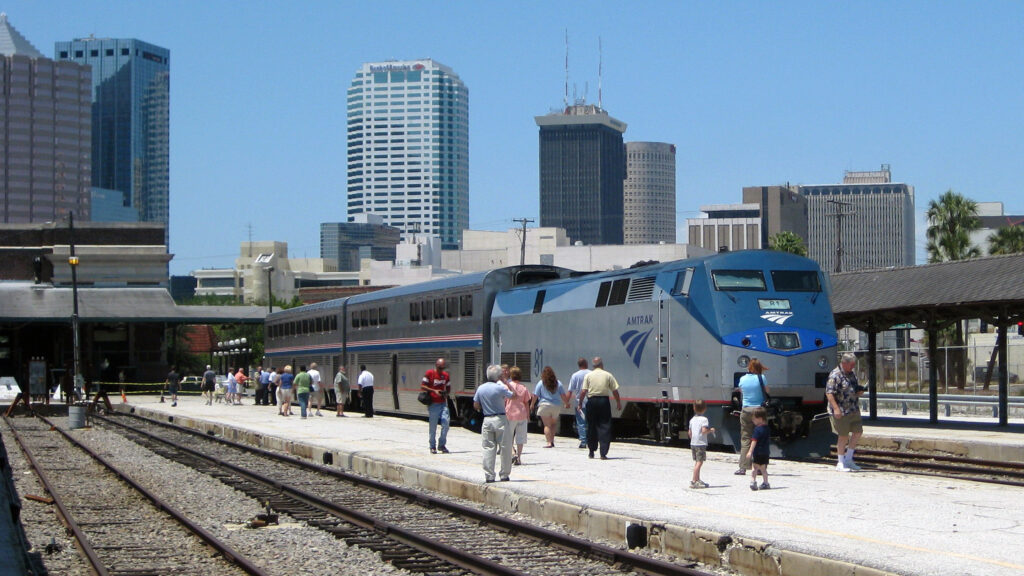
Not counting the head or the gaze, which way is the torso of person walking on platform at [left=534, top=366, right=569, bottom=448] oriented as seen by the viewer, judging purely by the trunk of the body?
away from the camera

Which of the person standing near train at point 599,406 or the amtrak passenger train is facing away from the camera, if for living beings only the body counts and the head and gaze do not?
the person standing near train

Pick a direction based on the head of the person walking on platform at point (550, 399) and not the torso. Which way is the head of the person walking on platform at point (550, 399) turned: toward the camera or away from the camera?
away from the camera

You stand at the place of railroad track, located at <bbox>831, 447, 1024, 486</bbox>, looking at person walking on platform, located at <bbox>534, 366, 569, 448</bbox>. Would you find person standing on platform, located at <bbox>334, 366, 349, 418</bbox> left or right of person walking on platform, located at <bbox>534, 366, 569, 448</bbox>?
right

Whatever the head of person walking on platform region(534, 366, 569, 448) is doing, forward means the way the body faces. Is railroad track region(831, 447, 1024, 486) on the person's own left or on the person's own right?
on the person's own right

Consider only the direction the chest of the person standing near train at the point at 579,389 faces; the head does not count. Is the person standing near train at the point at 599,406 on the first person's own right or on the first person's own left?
on the first person's own right

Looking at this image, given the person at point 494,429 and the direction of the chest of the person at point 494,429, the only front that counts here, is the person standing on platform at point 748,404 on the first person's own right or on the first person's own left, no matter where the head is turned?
on the first person's own right

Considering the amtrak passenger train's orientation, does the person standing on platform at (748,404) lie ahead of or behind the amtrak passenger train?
ahead

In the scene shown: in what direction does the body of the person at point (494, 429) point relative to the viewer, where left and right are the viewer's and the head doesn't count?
facing away from the viewer
